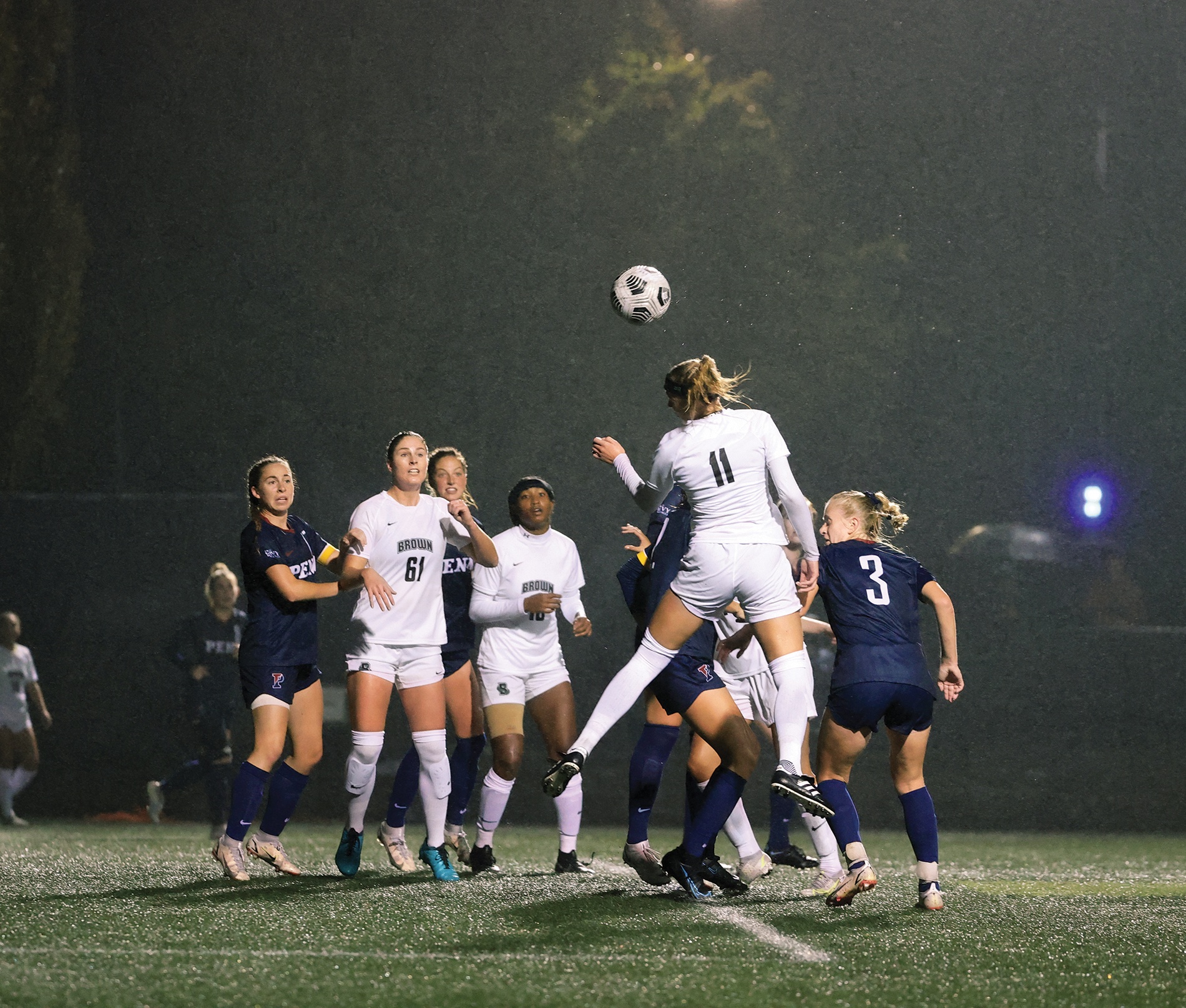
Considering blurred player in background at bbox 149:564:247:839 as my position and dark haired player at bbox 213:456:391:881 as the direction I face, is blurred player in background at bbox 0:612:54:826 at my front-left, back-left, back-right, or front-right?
back-right

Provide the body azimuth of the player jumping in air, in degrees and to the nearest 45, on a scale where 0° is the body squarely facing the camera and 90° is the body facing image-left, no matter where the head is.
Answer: approximately 180°

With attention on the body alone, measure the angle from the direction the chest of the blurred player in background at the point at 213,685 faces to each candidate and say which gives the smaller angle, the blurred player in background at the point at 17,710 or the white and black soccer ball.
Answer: the white and black soccer ball

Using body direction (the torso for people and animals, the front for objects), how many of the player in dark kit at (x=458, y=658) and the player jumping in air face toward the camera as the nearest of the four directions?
1

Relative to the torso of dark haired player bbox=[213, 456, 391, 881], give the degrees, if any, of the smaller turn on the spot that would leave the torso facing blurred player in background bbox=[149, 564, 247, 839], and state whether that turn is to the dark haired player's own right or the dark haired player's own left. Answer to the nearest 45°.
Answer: approximately 135° to the dark haired player's own left
